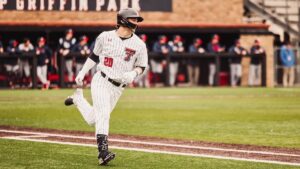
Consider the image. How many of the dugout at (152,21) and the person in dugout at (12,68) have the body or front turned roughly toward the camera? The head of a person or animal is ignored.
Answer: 2

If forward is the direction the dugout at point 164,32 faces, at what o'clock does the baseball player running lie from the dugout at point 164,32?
The baseball player running is roughly at 12 o'clock from the dugout.

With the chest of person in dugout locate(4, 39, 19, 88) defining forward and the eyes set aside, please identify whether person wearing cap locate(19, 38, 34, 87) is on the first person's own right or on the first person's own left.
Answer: on the first person's own left

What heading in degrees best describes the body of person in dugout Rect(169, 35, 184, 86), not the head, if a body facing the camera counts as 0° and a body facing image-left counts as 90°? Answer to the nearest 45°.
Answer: approximately 0°

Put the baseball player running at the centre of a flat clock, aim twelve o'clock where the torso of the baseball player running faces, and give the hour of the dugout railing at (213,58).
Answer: The dugout railing is roughly at 8 o'clock from the baseball player running.

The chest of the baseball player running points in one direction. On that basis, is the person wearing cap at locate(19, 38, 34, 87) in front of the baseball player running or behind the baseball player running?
behind

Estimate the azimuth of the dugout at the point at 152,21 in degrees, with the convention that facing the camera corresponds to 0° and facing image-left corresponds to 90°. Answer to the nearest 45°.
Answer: approximately 0°
